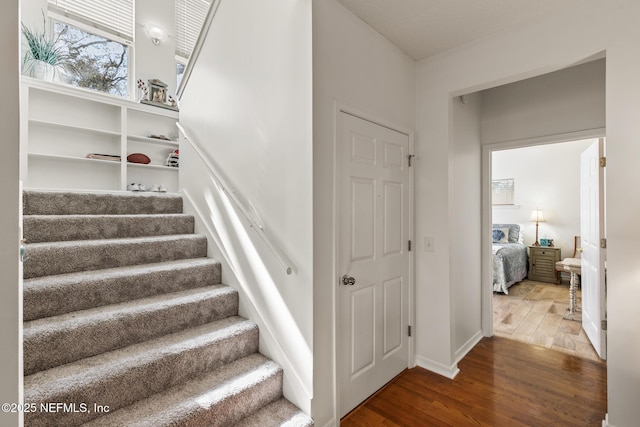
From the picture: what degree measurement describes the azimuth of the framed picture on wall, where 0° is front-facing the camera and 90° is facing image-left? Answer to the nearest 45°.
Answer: approximately 0°

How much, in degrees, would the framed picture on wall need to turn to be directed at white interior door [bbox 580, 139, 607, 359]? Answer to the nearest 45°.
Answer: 0° — it already faces it

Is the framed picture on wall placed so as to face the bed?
yes

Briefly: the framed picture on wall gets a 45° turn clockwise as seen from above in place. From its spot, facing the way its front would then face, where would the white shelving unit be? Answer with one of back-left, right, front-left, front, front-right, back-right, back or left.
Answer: front

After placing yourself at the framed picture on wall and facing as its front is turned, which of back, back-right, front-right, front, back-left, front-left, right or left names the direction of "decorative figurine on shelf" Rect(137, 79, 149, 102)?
front-right

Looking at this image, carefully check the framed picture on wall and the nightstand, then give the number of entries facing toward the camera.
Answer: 2

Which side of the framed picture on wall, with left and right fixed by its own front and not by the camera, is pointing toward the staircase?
front

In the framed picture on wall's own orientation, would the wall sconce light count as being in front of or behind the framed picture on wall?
in front

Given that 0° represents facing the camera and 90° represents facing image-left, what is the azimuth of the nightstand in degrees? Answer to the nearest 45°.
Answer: approximately 0°

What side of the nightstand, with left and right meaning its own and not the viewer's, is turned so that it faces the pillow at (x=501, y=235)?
right

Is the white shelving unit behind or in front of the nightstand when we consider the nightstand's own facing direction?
in front
